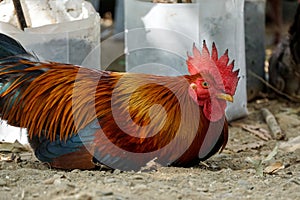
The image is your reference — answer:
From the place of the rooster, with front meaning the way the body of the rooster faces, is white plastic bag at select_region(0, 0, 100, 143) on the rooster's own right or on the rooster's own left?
on the rooster's own left

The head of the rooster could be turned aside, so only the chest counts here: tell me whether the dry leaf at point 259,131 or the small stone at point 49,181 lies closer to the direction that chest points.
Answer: the dry leaf

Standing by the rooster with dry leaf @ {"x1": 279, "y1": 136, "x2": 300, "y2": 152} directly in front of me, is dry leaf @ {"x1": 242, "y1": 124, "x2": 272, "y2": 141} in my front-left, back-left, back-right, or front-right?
front-left

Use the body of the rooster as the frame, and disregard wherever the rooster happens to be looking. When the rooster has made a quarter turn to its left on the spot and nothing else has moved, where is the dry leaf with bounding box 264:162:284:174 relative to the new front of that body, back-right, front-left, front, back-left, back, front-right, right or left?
right

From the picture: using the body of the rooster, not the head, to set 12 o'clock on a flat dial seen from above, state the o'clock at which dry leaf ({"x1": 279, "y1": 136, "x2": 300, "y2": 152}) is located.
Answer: The dry leaf is roughly at 11 o'clock from the rooster.

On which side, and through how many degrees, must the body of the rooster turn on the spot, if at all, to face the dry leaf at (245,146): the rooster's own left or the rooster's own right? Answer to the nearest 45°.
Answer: approximately 45° to the rooster's own left

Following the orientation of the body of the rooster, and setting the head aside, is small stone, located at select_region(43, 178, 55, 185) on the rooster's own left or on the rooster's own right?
on the rooster's own right

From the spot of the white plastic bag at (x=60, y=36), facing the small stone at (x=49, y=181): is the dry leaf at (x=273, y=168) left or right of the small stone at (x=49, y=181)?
left

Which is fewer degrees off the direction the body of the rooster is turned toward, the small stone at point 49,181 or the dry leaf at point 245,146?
the dry leaf

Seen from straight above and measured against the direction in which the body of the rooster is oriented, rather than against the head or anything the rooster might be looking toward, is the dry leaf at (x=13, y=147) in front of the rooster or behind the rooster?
behind

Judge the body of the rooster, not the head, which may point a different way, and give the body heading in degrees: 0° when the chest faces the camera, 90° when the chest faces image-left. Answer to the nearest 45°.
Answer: approximately 270°

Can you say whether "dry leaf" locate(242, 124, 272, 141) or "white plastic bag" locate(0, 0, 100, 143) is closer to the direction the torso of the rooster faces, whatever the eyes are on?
the dry leaf
